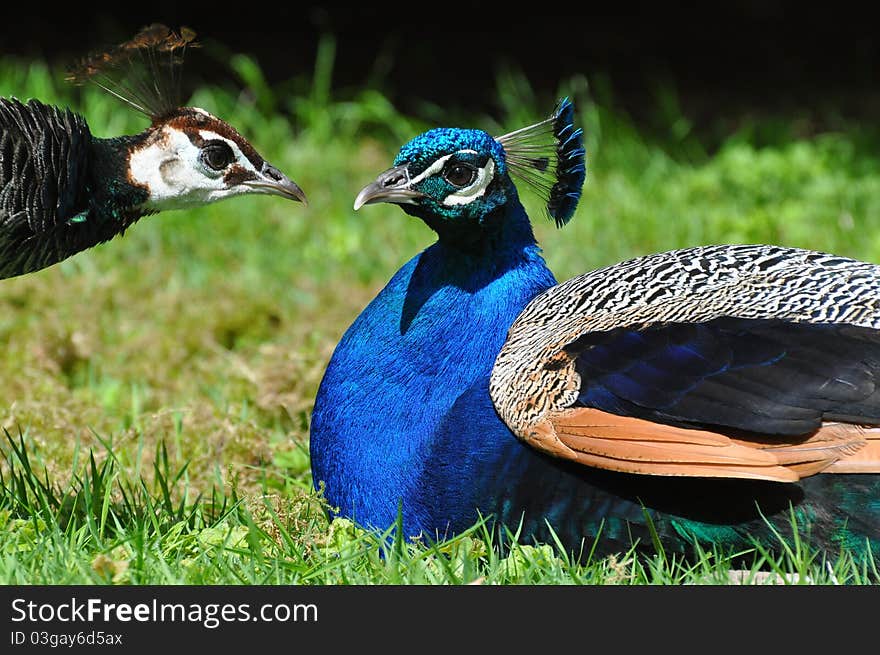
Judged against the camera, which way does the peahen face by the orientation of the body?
to the viewer's right

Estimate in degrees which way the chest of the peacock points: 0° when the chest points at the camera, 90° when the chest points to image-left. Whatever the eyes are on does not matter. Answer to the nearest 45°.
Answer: approximately 90°

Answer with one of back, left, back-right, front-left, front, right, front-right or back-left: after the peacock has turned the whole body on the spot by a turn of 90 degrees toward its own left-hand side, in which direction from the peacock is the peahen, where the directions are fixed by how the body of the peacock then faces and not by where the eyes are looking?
right
